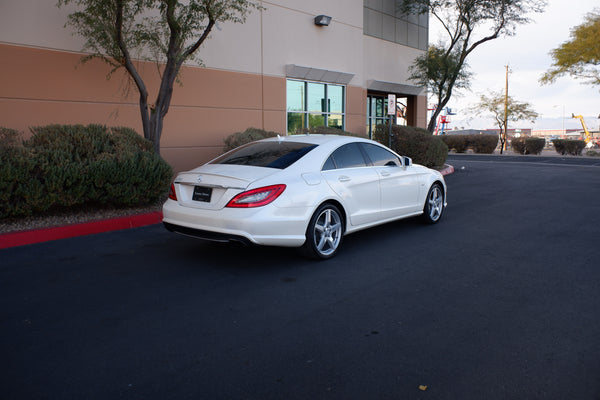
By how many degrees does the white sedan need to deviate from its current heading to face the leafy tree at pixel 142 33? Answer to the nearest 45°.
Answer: approximately 90° to its left

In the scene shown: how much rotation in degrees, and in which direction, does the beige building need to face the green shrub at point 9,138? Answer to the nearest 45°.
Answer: approximately 90° to its right

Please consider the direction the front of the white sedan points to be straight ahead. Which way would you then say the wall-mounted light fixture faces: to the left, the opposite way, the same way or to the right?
to the right

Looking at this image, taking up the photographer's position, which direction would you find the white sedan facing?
facing away from the viewer and to the right of the viewer

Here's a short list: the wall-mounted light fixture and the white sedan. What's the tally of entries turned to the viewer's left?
0

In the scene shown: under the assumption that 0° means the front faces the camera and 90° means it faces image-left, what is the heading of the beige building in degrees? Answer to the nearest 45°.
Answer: approximately 315°

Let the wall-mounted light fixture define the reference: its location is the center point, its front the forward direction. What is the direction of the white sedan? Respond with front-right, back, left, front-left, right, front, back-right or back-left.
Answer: front-right

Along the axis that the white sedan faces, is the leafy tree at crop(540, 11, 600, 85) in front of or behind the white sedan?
in front

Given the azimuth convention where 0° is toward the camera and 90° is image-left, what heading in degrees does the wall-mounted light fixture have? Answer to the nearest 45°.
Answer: approximately 315°

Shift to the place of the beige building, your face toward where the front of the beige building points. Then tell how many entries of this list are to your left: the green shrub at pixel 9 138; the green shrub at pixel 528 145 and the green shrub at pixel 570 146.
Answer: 2

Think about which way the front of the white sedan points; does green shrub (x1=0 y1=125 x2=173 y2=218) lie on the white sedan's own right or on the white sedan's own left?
on the white sedan's own left

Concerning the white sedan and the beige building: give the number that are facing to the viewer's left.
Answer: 0
